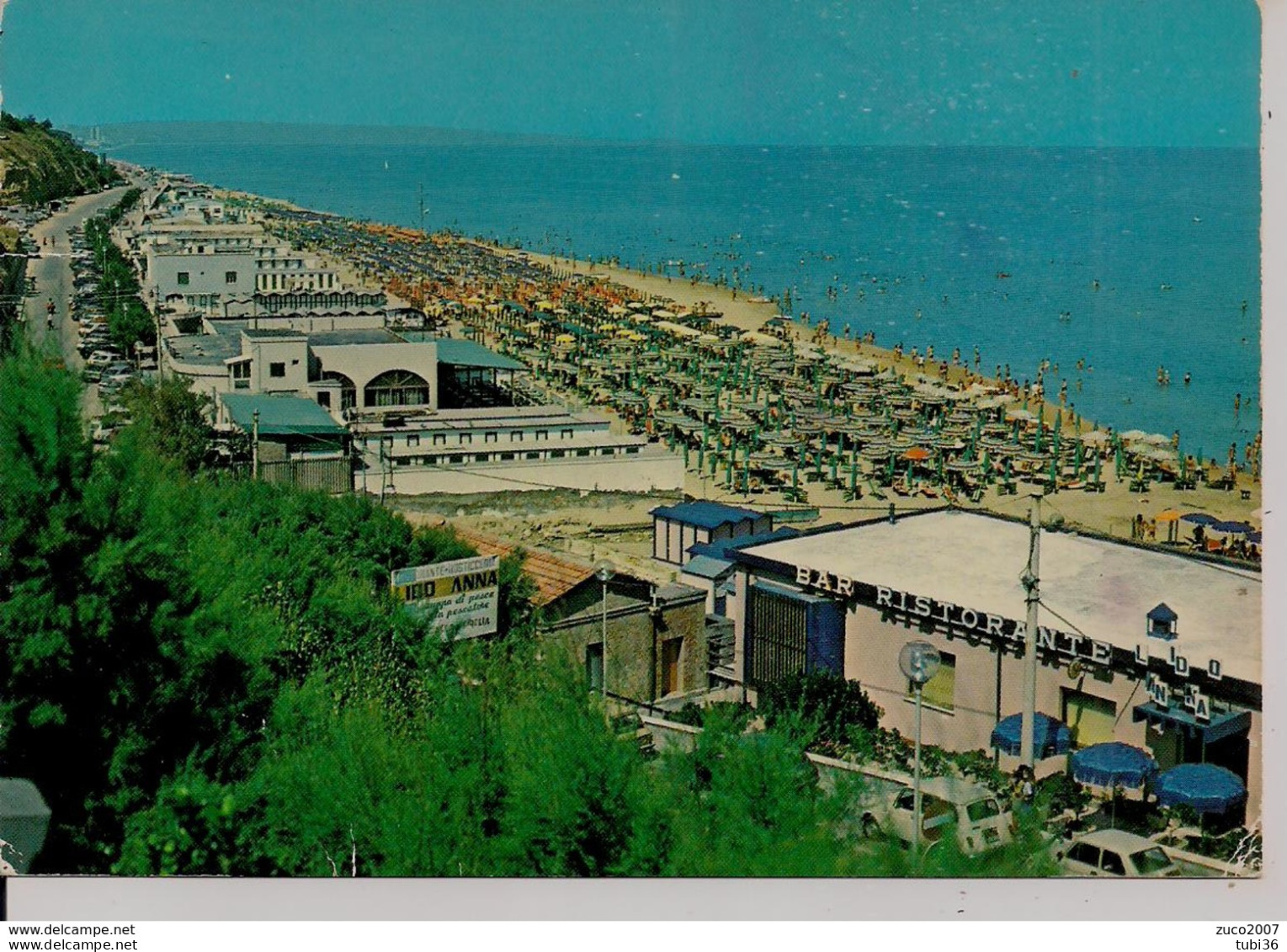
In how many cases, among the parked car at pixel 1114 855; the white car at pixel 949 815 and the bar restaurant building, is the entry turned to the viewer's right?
0

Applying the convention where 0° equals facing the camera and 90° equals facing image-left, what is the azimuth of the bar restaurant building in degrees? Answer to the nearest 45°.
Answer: approximately 45°

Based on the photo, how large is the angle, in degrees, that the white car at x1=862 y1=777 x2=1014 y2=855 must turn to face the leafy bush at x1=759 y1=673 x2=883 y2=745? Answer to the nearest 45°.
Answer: approximately 45° to its right

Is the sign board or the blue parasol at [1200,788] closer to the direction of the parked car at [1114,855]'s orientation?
the sign board

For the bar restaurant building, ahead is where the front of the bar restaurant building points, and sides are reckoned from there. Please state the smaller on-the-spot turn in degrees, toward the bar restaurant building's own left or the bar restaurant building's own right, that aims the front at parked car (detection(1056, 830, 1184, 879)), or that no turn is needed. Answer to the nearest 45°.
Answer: approximately 45° to the bar restaurant building's own left

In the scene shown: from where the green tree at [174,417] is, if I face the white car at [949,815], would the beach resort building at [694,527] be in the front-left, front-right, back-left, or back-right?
front-left

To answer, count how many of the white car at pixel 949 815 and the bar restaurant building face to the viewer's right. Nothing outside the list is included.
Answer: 0
